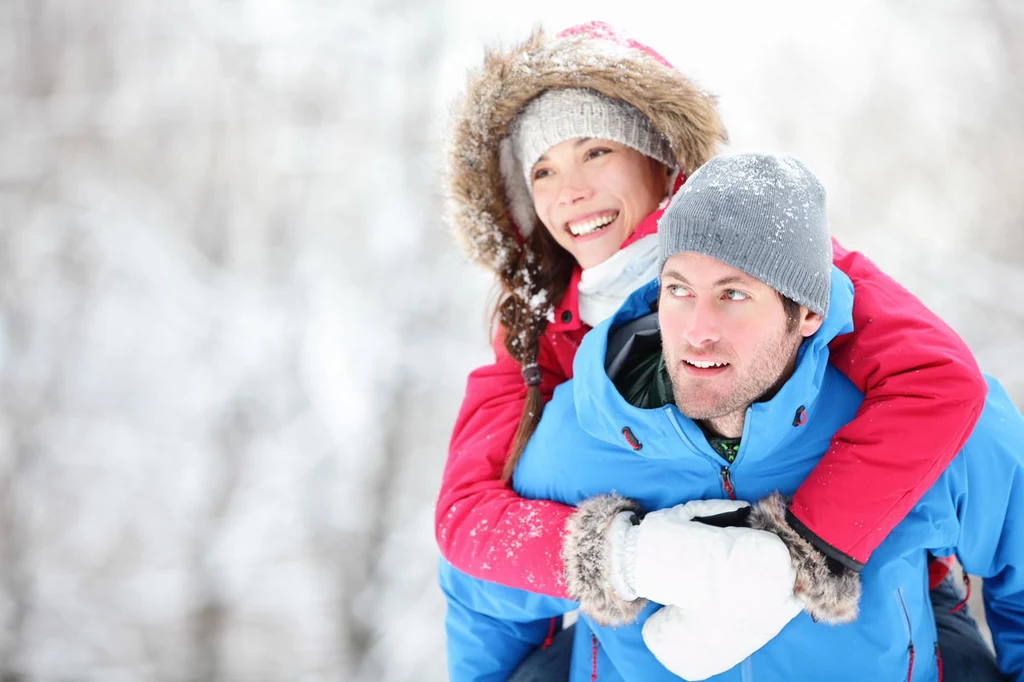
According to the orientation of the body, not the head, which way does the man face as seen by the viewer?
toward the camera

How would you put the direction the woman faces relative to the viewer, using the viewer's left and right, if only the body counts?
facing the viewer

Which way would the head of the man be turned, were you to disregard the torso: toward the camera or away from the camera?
toward the camera

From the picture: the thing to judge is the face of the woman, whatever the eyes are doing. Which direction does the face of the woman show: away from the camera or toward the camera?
toward the camera
